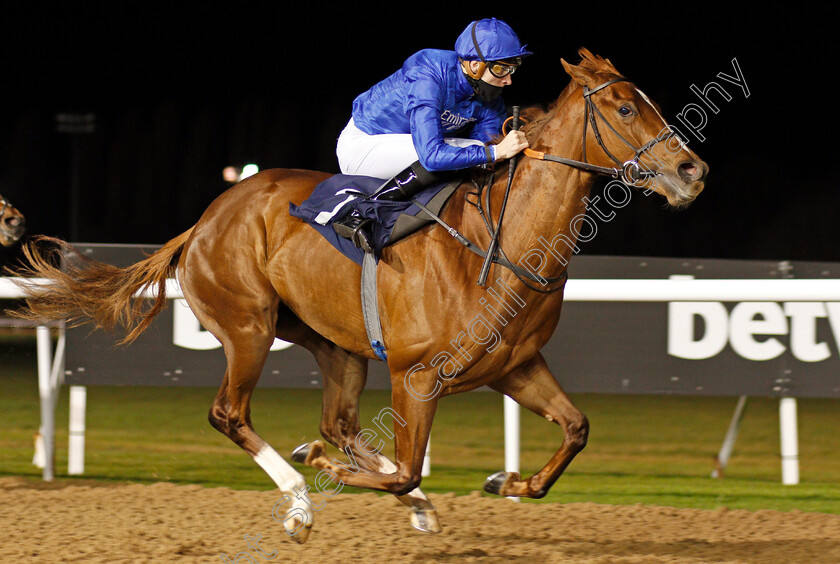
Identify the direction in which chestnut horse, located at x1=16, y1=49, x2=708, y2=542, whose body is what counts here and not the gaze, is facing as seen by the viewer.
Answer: to the viewer's right
